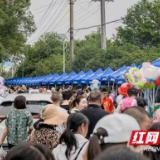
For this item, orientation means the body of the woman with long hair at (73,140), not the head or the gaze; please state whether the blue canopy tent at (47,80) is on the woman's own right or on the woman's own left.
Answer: on the woman's own left

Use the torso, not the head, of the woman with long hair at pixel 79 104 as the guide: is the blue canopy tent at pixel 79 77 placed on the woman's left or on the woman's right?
on the woman's left

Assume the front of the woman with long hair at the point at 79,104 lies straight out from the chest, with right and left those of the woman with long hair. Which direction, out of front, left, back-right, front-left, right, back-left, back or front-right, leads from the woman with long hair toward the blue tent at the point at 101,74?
left

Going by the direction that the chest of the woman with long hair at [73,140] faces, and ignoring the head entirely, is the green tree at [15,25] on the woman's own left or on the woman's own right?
on the woman's own left

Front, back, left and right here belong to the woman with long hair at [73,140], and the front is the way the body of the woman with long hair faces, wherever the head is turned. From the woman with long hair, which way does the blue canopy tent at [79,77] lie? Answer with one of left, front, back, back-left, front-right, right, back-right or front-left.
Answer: front-left

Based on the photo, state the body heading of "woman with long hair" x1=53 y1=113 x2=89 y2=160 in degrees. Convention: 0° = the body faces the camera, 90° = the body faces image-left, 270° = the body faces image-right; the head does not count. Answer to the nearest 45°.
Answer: approximately 225°
